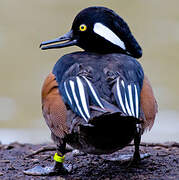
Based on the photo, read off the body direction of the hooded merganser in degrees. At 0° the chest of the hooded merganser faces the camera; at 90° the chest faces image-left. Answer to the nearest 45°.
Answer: approximately 180°
